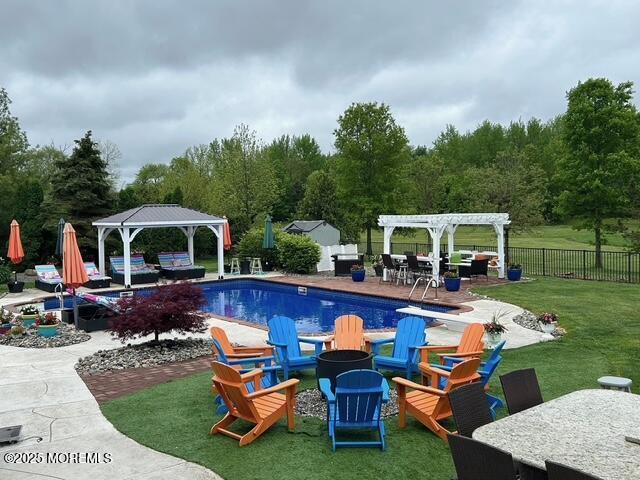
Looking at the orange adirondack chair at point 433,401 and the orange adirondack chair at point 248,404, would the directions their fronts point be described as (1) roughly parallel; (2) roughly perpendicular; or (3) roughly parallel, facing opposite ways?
roughly perpendicular

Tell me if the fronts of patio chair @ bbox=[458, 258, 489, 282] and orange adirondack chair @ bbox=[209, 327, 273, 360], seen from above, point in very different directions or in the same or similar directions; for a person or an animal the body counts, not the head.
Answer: very different directions

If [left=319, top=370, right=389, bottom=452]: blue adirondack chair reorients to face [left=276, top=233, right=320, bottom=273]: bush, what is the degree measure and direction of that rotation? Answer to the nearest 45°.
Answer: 0° — it already faces it

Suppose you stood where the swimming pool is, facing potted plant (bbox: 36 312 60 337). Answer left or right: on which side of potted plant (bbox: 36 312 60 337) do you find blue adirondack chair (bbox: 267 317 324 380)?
left

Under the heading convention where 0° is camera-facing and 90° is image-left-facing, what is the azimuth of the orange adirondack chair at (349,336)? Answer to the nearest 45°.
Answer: approximately 0°

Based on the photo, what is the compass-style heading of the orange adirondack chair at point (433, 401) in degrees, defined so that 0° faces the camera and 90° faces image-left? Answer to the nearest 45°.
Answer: approximately 135°

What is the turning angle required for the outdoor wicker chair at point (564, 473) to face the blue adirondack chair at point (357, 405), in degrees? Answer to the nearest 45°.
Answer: approximately 90° to its left

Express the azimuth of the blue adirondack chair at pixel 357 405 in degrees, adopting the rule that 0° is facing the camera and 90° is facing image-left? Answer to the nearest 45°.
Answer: approximately 180°

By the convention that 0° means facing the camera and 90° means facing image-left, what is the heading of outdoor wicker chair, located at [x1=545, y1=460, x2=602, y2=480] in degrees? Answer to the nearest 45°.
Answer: approximately 225°

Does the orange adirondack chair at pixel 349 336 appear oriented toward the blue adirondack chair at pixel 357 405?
yes

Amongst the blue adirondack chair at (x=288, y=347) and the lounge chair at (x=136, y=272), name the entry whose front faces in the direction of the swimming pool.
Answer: the lounge chair

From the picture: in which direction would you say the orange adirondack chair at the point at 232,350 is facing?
to the viewer's right

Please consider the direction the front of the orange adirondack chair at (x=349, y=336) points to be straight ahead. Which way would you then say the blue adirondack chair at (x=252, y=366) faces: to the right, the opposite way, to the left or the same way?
to the left
